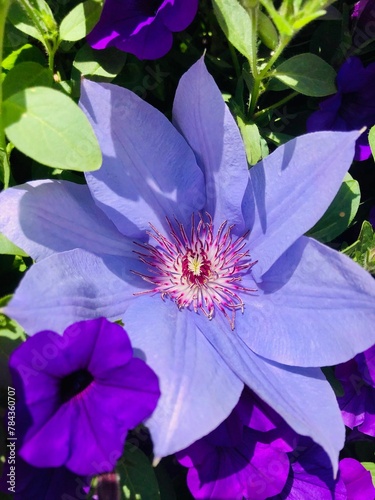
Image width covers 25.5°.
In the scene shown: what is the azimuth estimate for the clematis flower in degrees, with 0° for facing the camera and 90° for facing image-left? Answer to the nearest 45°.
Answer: approximately 0°
